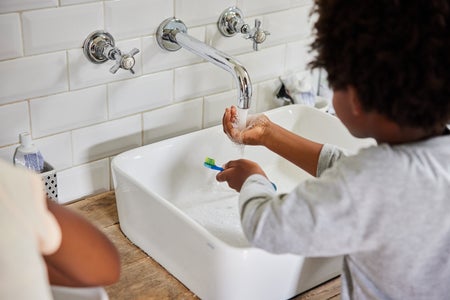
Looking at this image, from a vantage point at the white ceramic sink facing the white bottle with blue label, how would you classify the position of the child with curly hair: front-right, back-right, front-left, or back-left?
back-left

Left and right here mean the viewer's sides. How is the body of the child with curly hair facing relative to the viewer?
facing away from the viewer and to the left of the viewer

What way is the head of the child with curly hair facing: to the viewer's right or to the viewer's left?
to the viewer's left

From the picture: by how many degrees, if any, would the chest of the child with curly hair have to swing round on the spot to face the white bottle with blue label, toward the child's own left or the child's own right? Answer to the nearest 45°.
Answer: approximately 45° to the child's own left
